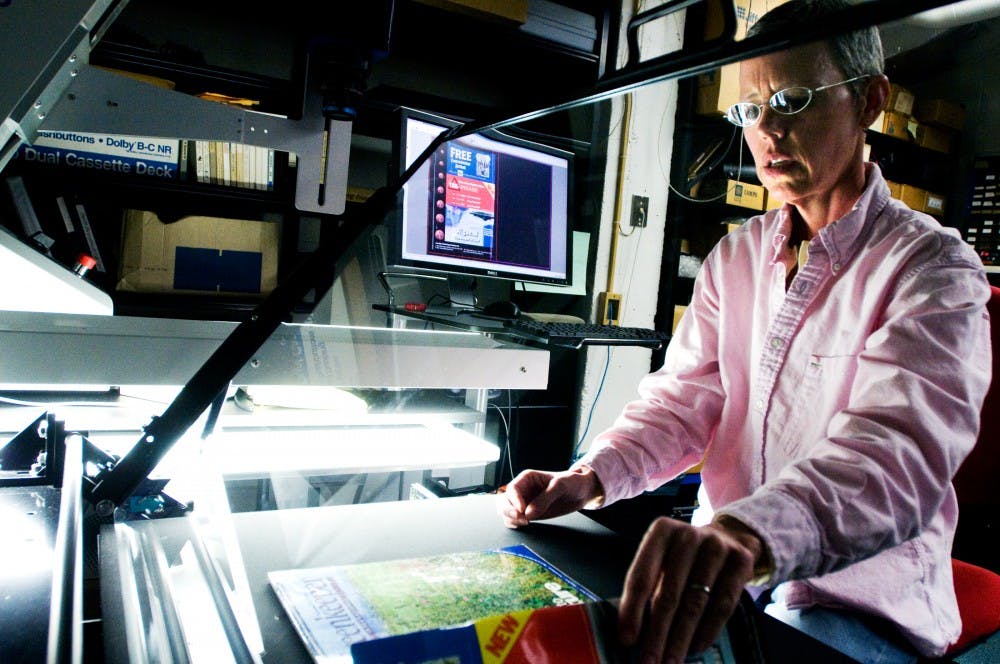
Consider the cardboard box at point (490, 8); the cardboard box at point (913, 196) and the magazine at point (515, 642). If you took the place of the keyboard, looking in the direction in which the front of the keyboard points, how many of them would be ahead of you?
1

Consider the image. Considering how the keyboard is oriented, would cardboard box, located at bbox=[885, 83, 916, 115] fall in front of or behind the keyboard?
behind

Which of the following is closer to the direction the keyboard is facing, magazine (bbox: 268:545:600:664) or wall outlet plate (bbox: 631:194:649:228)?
the magazine

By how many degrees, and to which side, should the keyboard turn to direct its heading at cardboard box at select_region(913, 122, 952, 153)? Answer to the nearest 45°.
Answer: approximately 135° to its left

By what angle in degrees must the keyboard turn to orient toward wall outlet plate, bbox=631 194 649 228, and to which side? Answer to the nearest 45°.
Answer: approximately 180°

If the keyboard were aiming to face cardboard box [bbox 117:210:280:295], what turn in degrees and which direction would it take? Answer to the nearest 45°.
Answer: approximately 135° to its right

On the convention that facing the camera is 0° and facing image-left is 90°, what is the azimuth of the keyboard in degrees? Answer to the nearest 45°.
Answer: approximately 0°

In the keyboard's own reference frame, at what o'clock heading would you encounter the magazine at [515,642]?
The magazine is roughly at 12 o'clock from the keyboard.

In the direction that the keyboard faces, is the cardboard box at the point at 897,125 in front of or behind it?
behind

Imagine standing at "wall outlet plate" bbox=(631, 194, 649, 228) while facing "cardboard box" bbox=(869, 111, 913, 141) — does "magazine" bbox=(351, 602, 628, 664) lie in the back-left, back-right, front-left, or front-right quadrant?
back-right

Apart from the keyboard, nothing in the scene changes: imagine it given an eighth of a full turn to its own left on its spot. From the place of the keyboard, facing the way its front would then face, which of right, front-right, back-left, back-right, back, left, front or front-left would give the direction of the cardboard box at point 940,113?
left

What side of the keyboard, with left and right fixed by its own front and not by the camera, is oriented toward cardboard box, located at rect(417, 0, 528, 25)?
back
